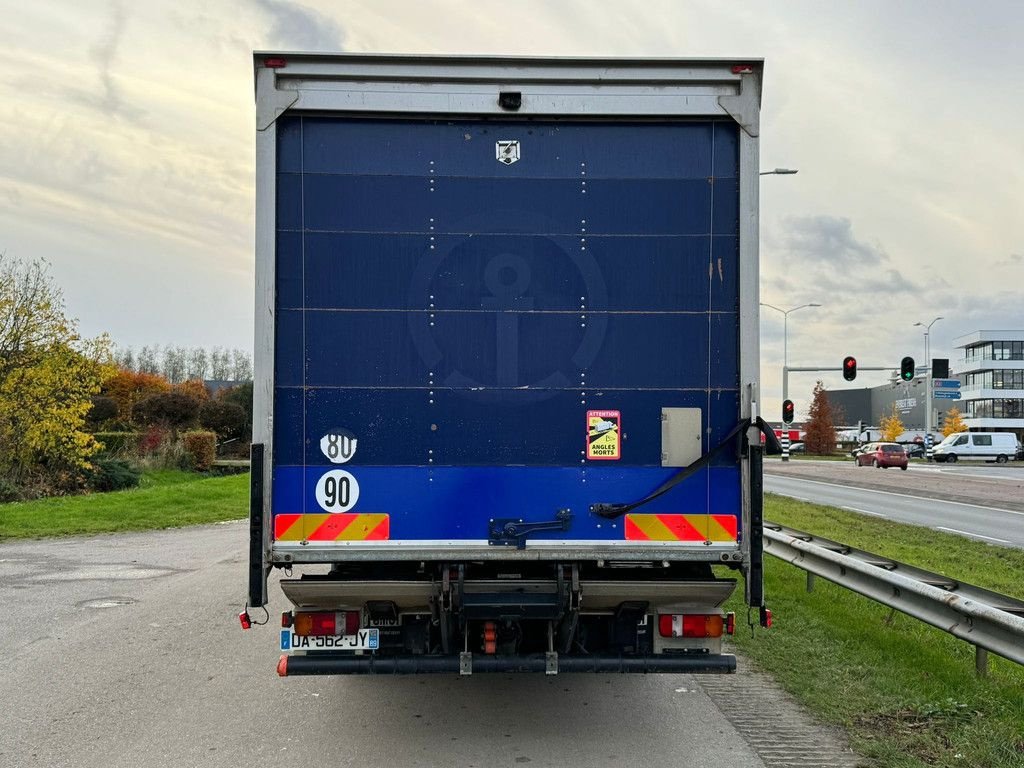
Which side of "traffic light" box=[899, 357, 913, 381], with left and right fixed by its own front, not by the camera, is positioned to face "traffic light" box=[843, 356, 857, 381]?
right

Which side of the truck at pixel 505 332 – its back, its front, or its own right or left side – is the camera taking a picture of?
back

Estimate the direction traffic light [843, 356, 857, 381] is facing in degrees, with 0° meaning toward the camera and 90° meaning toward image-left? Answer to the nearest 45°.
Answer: approximately 0°

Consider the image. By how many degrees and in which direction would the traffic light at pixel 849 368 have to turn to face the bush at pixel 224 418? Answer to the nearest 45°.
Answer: approximately 90° to its right

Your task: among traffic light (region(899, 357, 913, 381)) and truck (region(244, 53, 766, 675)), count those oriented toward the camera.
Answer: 1

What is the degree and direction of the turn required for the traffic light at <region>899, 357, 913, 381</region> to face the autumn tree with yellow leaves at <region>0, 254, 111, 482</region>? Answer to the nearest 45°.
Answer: approximately 45° to its right

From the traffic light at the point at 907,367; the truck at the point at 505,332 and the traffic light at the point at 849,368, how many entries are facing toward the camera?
2

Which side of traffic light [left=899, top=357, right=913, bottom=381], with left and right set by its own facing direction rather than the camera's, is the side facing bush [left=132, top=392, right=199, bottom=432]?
right
